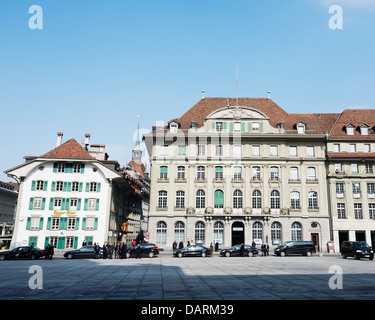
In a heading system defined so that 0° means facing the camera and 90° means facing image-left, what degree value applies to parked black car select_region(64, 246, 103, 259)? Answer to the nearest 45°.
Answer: approximately 90°

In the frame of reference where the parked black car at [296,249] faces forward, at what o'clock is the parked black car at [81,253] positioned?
the parked black car at [81,253] is roughly at 11 o'clock from the parked black car at [296,249].

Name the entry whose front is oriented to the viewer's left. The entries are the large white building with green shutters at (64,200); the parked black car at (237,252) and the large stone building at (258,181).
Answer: the parked black car

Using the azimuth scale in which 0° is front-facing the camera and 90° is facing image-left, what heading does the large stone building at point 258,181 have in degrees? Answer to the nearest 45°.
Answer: approximately 0°

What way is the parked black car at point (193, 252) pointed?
to the viewer's left

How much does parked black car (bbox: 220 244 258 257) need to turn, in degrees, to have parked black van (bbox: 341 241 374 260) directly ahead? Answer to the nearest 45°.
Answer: approximately 180°

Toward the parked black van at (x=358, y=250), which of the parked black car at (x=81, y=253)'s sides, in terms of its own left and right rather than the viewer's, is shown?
back

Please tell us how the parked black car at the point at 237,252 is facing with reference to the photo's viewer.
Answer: facing to the left of the viewer

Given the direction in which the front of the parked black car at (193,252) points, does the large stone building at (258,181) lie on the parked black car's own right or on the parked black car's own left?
on the parked black car's own right

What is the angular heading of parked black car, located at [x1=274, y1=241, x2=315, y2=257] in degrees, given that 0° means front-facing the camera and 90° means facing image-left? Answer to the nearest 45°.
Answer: approximately 90°

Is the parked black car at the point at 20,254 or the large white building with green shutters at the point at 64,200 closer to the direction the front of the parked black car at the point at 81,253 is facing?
the parked black car

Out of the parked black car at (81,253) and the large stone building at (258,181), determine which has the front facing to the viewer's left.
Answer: the parked black car
